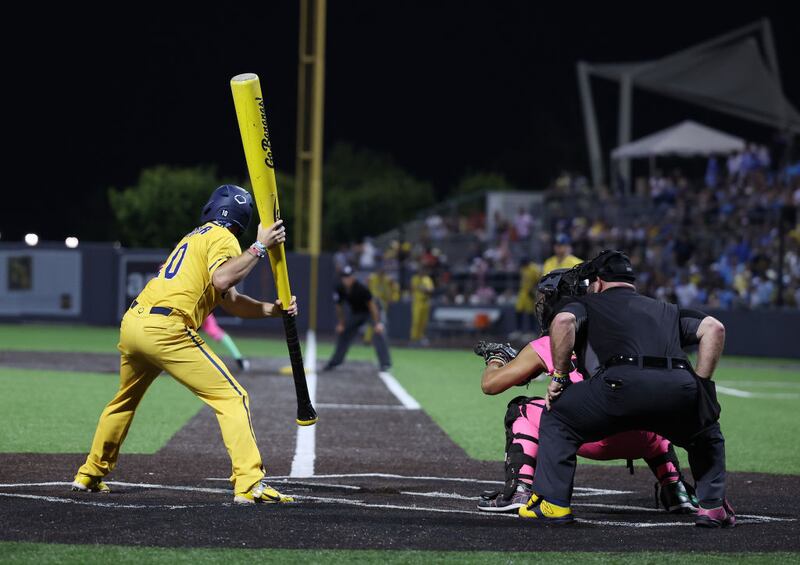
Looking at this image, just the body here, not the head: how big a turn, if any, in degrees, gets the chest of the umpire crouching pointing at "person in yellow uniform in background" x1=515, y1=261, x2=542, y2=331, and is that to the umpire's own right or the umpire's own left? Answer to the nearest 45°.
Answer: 0° — they already face them

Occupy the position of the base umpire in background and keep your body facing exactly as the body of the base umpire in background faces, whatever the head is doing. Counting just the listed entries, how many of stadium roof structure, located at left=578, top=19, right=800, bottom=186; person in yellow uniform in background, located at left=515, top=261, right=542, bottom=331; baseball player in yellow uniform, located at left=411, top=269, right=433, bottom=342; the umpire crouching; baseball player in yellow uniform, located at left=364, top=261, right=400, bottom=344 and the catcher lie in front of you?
2

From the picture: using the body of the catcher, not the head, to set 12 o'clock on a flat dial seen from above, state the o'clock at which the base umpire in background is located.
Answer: The base umpire in background is roughly at 1 o'clock from the catcher.

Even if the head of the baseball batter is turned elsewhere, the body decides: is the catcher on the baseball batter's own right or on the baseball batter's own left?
on the baseball batter's own right

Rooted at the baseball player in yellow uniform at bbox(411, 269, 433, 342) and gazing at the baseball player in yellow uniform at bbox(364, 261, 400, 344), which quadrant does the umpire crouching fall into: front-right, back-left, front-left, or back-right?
back-left

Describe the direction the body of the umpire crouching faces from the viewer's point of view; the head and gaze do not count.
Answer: away from the camera

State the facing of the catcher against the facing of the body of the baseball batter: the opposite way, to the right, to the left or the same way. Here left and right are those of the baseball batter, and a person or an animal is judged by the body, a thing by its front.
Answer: to the left

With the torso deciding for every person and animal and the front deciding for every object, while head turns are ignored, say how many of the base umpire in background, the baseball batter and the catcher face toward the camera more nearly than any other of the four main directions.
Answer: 1

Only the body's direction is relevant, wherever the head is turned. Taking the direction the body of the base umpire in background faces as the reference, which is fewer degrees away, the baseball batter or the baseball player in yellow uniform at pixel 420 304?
the baseball batter

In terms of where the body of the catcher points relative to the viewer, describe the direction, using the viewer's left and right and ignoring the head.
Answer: facing away from the viewer and to the left of the viewer

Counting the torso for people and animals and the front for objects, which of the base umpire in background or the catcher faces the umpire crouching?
the base umpire in background

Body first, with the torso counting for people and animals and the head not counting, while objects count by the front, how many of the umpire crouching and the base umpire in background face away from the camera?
1

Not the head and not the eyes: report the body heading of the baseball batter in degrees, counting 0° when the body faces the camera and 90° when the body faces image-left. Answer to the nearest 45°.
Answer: approximately 225°

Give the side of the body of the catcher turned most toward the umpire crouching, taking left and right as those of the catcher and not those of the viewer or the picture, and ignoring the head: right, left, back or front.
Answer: back

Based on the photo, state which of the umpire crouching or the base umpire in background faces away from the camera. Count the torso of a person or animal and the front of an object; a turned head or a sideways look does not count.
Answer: the umpire crouching

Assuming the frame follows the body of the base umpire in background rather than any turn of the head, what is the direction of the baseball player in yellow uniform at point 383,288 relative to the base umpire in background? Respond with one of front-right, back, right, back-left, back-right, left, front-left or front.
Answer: back

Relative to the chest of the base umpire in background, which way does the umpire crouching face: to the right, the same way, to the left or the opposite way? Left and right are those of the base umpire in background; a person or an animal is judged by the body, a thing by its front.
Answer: the opposite way
